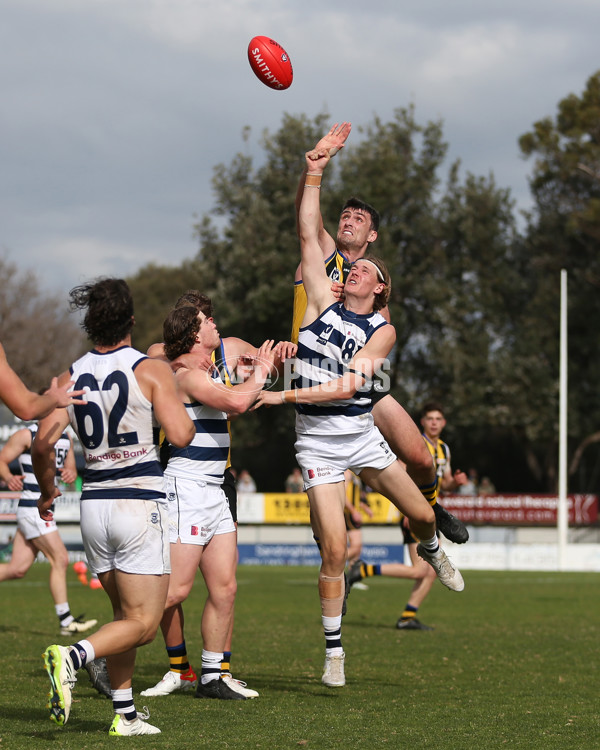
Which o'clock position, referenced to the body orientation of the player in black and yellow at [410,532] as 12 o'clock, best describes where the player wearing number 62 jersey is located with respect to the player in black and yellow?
The player wearing number 62 jersey is roughly at 2 o'clock from the player in black and yellow.

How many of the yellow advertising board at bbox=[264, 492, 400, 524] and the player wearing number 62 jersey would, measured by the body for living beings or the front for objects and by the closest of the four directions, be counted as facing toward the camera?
1

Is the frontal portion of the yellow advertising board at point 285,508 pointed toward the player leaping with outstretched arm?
yes

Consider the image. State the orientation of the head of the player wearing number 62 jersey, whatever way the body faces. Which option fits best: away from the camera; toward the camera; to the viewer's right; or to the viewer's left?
away from the camera

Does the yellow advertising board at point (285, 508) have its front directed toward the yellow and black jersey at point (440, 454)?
yes

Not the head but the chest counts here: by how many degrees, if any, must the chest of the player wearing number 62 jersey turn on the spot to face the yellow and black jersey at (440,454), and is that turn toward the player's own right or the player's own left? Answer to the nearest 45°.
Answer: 0° — they already face it

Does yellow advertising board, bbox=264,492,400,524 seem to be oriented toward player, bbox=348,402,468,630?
yes

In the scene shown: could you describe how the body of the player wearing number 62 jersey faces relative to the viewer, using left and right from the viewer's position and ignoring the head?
facing away from the viewer and to the right of the viewer

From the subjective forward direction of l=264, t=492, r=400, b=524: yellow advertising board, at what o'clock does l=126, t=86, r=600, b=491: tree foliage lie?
The tree foliage is roughly at 7 o'clock from the yellow advertising board.
